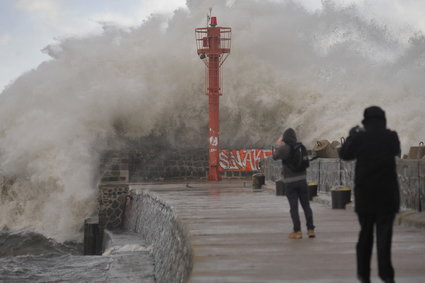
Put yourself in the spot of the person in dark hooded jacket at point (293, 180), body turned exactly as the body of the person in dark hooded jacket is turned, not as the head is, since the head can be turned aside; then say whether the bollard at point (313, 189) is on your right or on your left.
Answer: on your right

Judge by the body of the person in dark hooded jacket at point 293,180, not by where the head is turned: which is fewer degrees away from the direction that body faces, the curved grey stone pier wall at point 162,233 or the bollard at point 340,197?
the curved grey stone pier wall

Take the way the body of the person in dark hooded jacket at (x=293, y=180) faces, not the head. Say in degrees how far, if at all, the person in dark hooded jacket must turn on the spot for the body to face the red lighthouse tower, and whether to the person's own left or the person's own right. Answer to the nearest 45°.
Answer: approximately 45° to the person's own right

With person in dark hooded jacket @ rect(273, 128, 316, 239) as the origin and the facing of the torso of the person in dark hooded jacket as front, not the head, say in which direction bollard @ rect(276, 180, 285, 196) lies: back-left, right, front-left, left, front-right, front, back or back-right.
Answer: front-right

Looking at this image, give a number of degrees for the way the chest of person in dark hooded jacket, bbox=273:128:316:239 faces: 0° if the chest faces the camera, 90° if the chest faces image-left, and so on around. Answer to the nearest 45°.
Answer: approximately 135°

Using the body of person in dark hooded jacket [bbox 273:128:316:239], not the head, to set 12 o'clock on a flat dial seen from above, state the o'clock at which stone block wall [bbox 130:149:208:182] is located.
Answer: The stone block wall is roughly at 1 o'clock from the person in dark hooded jacket.

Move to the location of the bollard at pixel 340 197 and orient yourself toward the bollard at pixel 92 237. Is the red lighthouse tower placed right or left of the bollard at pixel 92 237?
right

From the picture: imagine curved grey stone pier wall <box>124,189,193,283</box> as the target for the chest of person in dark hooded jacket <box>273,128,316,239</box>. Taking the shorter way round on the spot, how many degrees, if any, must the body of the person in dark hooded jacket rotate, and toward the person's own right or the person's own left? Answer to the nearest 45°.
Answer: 0° — they already face it
